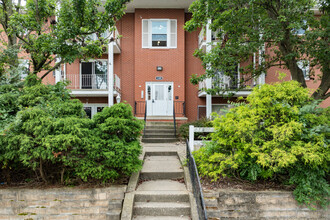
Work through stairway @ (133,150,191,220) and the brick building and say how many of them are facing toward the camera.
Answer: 2

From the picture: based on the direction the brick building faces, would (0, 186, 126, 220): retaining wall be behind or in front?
in front

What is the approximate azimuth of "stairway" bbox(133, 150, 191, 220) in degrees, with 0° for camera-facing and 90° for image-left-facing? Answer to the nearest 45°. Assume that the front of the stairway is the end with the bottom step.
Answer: approximately 0°

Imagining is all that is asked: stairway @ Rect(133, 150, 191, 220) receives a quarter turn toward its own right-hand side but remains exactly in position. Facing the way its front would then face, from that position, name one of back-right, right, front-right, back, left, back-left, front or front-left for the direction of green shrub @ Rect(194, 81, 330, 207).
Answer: back

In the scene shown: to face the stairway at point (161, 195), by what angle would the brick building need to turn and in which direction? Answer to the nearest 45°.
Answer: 0° — it already faces it

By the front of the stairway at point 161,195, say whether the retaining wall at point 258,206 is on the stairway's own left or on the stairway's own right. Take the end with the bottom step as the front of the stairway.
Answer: on the stairway's own left
